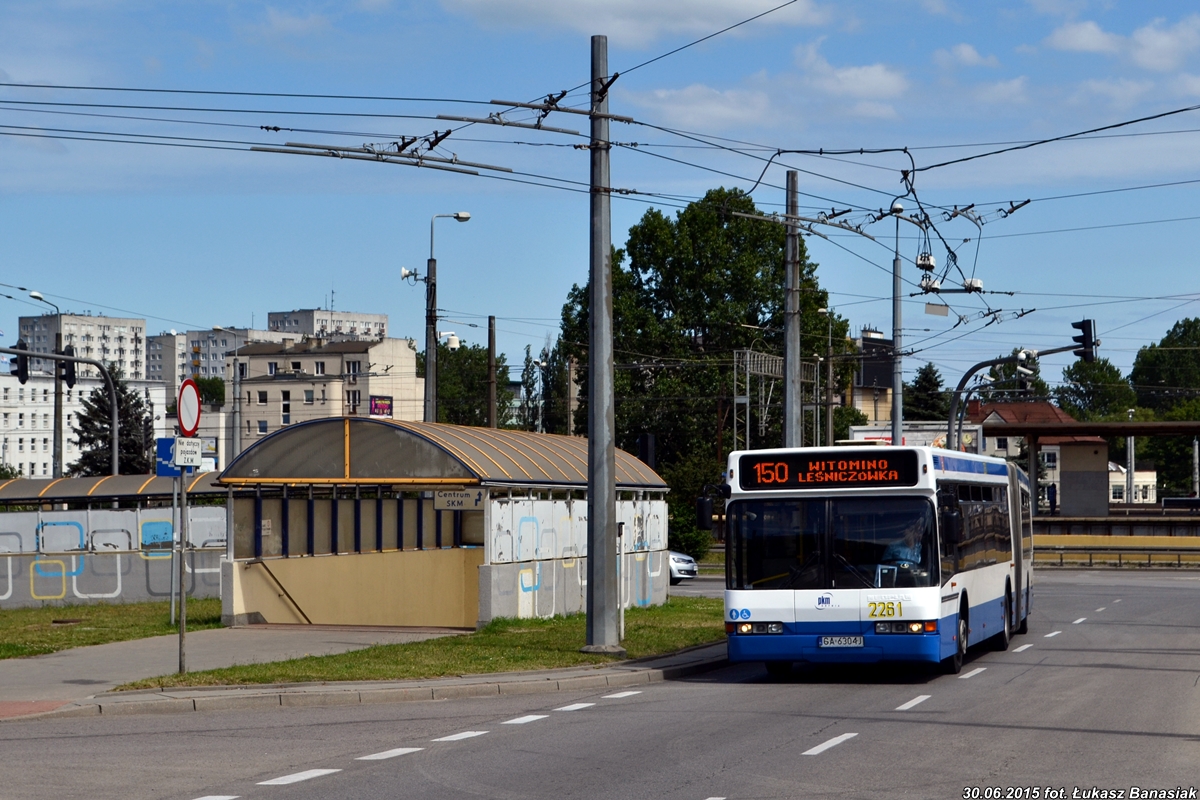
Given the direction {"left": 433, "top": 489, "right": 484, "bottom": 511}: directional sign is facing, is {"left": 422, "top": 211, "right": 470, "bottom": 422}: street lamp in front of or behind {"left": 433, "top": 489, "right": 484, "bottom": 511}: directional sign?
behind

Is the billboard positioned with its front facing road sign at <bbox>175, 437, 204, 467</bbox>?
yes

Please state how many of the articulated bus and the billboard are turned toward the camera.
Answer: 2

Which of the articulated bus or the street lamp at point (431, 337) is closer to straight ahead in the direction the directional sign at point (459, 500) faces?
the articulated bus

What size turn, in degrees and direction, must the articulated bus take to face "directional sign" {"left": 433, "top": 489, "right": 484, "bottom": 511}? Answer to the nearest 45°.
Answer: approximately 135° to its right

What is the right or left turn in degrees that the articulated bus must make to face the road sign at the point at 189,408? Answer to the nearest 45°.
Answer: approximately 90° to its right

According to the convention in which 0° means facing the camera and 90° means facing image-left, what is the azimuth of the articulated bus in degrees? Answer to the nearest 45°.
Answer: approximately 0°

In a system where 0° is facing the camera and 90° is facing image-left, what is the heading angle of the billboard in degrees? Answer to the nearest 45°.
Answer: approximately 0°

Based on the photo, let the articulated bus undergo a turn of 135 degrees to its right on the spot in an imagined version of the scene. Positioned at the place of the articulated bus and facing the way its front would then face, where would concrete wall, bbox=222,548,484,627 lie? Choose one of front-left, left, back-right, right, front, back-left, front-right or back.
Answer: front

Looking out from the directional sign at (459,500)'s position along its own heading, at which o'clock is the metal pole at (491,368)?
The metal pole is roughly at 6 o'clock from the directional sign.

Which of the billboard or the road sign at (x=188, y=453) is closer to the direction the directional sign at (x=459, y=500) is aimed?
the road sign

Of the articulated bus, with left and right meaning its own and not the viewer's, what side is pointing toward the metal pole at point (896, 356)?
back

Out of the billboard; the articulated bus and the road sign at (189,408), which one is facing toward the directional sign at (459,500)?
the billboard

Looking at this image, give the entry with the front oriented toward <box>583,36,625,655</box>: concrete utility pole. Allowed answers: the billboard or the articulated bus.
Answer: the billboard
